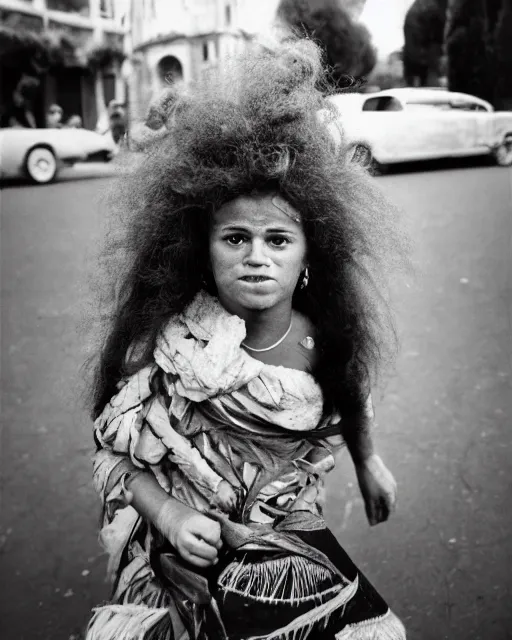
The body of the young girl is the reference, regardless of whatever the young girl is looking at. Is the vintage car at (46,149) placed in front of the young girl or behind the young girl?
behind

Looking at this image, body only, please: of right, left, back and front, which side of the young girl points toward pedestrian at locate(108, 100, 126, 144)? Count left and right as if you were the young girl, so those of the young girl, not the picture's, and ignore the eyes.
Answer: back

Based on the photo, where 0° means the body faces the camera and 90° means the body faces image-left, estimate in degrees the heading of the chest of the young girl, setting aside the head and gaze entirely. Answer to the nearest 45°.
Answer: approximately 0°

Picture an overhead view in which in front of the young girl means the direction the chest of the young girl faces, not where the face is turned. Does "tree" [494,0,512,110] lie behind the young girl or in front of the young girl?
behind

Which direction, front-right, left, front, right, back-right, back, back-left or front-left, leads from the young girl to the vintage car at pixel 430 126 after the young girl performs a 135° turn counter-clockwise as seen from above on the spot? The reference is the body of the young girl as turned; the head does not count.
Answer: front

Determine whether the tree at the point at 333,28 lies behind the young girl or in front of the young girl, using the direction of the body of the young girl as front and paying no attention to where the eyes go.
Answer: behind
